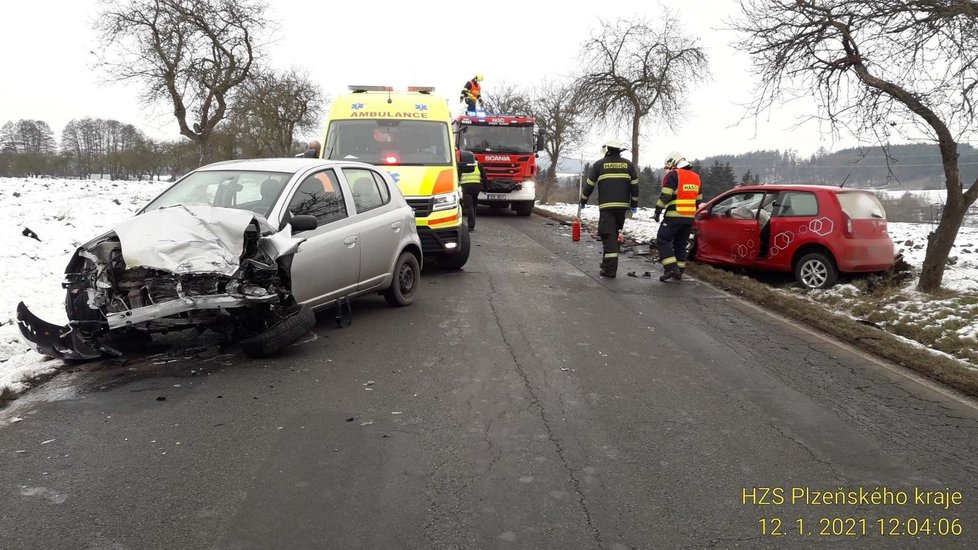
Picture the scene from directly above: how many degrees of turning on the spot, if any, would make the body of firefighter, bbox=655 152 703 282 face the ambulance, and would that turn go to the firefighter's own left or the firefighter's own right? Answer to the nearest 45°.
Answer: approximately 45° to the firefighter's own left

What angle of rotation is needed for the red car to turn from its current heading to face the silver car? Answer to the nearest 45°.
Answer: approximately 90° to its left

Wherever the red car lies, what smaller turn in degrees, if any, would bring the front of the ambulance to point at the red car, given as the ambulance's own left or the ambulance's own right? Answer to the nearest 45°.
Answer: approximately 90° to the ambulance's own left

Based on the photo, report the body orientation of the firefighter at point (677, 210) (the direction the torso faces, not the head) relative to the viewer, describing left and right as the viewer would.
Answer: facing away from the viewer and to the left of the viewer

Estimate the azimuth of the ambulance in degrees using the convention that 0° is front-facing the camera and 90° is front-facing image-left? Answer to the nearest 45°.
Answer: approximately 0°

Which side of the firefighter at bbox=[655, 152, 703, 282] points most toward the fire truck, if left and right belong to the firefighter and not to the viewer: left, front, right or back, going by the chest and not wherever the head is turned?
front

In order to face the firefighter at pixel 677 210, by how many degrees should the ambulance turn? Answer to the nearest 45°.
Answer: approximately 90° to its left

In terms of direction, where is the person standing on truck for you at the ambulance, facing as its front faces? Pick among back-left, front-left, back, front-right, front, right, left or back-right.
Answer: back

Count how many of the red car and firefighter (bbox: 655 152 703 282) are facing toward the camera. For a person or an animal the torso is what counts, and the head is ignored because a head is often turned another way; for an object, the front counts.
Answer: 0

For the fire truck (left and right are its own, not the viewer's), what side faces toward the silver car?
front

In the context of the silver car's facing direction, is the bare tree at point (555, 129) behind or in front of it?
behind

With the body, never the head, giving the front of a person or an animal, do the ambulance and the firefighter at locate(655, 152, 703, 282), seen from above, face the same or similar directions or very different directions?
very different directions

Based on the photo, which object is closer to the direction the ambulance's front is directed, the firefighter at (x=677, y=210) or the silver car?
the silver car

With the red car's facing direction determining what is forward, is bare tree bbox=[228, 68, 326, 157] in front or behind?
in front
